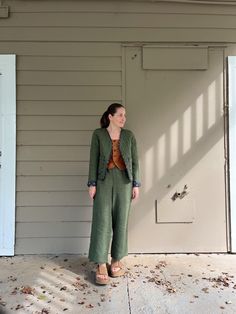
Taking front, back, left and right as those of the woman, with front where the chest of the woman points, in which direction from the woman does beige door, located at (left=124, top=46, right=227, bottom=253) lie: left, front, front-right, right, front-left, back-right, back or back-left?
back-left

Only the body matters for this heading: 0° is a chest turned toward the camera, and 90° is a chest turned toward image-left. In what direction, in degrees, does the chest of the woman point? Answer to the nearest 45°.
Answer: approximately 0°
